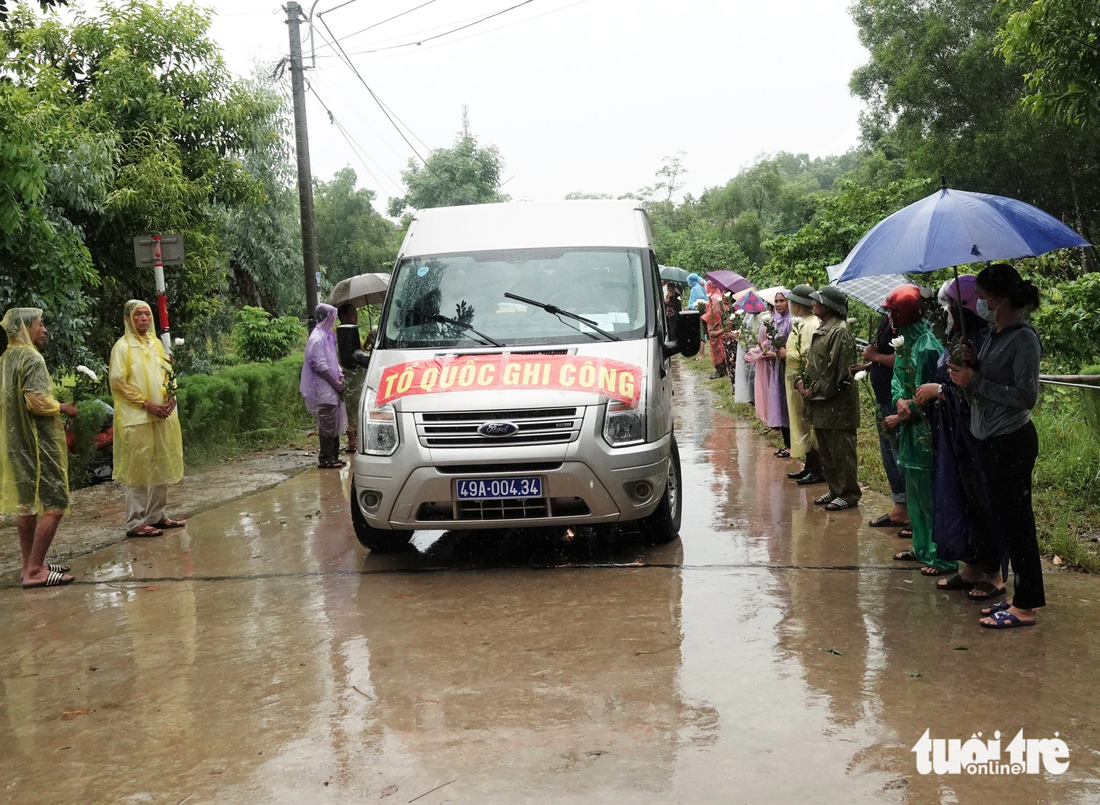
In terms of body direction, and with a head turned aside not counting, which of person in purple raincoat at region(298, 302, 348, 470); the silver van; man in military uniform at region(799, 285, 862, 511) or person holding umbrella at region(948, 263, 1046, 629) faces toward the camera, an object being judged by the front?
the silver van

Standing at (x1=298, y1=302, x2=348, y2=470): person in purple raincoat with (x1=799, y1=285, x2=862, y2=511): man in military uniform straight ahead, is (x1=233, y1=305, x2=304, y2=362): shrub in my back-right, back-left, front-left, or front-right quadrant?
back-left

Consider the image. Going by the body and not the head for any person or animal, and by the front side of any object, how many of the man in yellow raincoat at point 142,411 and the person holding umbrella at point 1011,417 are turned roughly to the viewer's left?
1

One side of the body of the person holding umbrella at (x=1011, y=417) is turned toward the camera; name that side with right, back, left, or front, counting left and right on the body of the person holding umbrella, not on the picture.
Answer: left

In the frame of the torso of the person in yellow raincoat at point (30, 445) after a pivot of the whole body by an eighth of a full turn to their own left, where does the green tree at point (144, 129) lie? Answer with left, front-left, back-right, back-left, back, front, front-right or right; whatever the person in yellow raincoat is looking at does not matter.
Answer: front-left

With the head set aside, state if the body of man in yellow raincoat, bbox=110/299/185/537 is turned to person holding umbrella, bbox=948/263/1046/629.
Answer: yes

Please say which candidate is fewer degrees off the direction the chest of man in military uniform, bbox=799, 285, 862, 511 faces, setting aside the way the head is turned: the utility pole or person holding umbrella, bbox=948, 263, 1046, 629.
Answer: the utility pole

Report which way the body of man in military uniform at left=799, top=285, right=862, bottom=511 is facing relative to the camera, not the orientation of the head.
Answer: to the viewer's left

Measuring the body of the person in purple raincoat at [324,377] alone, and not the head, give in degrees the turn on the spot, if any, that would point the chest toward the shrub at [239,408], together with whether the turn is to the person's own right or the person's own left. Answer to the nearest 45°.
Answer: approximately 135° to the person's own left

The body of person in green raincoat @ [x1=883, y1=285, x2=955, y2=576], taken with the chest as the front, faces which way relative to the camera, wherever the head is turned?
to the viewer's left

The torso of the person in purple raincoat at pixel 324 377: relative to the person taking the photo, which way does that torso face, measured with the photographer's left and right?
facing to the right of the viewer

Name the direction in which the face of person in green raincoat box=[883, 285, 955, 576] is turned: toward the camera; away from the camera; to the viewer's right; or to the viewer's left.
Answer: to the viewer's left

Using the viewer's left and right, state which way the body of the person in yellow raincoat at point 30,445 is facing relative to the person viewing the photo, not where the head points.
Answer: facing to the right of the viewer

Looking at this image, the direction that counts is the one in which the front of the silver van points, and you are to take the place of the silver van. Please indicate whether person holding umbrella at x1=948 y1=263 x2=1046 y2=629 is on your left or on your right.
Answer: on your left

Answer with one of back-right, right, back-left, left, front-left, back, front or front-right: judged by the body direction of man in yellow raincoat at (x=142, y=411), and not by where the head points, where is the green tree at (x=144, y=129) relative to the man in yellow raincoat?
back-left

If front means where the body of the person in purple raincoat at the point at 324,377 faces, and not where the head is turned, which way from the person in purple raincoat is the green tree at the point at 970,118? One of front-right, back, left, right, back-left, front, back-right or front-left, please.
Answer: front-left

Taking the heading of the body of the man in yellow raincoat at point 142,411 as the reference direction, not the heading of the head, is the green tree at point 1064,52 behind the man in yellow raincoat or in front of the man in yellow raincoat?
in front
